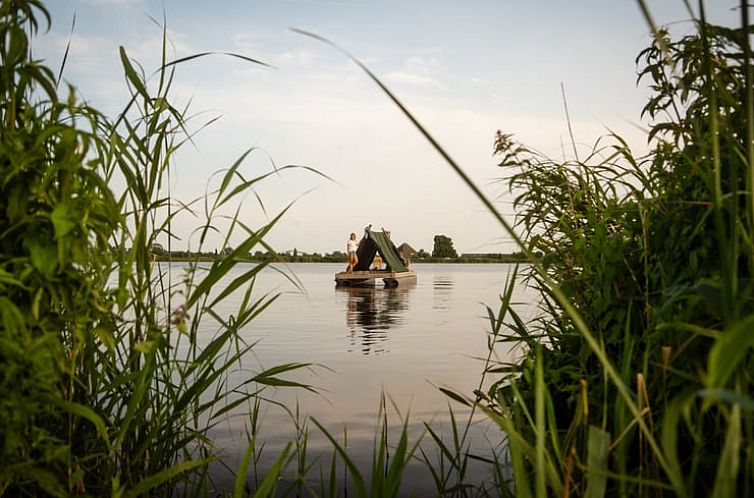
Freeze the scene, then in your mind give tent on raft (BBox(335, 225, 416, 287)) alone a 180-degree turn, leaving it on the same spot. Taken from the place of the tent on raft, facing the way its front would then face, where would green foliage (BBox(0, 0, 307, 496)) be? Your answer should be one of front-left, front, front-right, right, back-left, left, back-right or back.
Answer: back-right

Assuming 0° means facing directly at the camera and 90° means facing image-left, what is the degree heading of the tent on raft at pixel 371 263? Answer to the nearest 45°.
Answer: approximately 45°

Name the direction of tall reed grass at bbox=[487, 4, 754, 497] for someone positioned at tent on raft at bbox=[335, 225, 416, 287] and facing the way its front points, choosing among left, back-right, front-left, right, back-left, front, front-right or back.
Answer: front-left
